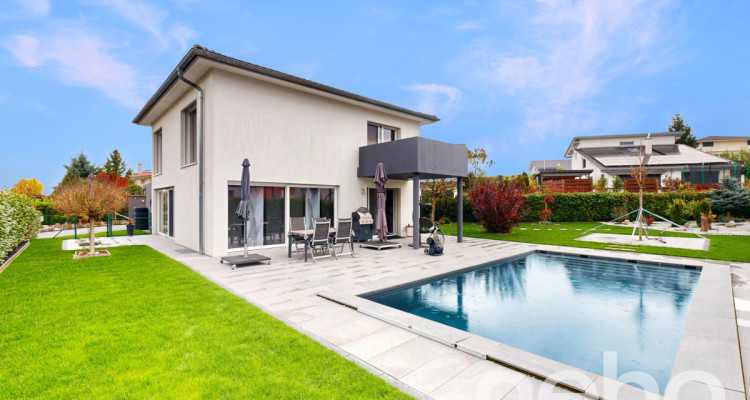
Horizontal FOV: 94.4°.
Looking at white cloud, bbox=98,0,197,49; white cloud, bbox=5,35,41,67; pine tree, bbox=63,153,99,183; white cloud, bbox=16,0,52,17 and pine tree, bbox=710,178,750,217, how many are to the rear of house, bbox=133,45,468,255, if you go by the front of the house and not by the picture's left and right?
4

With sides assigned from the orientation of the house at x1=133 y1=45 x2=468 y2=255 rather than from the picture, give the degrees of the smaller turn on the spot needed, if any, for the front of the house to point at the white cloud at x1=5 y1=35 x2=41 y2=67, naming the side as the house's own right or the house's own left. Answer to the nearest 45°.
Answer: approximately 180°

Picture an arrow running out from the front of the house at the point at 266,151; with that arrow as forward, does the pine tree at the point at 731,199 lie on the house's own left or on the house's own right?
on the house's own left

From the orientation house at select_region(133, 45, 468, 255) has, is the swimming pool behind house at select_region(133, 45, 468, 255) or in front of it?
in front

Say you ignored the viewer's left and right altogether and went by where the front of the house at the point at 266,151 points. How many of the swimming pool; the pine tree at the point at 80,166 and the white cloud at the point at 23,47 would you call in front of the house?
1

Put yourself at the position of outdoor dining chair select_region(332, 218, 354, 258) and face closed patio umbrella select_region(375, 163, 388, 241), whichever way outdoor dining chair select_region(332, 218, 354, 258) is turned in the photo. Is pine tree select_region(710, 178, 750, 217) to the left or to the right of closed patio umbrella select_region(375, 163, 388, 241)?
right

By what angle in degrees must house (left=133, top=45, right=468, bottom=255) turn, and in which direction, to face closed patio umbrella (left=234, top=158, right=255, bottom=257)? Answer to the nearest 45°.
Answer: approximately 45° to its right

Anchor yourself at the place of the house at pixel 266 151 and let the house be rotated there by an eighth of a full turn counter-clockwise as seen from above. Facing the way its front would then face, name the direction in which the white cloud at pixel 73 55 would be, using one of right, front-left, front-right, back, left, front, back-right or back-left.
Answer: back-left

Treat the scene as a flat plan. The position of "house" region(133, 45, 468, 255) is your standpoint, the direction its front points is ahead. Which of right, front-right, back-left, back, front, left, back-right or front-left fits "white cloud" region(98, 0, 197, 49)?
back

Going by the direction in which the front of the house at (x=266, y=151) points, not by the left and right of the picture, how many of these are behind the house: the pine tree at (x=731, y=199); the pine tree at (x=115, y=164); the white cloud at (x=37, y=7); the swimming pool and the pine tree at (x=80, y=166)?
3

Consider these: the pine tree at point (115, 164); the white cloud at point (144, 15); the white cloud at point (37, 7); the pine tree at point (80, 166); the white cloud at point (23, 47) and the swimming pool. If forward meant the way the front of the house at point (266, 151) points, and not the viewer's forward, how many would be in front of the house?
1

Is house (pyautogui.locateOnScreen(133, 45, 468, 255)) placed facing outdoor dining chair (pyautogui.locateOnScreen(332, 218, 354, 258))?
yes

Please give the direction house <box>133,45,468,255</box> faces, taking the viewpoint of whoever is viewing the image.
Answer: facing the viewer and to the right of the viewer

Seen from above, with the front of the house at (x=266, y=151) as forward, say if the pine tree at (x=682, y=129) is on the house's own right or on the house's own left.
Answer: on the house's own left

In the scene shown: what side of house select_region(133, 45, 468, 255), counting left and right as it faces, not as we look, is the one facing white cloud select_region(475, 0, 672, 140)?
left
